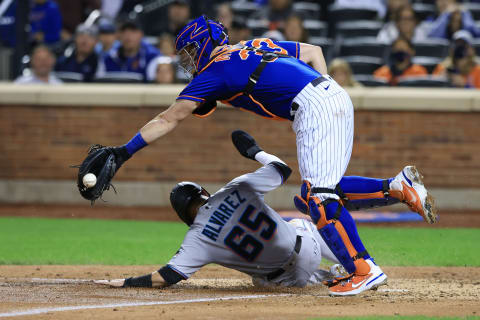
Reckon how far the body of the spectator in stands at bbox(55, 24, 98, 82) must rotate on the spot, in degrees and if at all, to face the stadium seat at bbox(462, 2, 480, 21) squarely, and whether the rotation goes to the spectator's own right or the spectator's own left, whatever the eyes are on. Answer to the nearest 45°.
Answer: approximately 90° to the spectator's own left

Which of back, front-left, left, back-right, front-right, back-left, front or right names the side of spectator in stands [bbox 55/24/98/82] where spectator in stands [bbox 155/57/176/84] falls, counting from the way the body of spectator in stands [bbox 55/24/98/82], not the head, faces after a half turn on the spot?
back-right

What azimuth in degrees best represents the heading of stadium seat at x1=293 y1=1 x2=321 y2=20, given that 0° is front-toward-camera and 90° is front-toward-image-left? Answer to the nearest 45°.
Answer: approximately 0°

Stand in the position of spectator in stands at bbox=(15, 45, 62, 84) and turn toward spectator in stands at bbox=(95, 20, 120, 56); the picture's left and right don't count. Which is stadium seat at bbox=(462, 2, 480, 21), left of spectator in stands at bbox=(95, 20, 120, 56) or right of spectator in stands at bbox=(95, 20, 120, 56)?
right

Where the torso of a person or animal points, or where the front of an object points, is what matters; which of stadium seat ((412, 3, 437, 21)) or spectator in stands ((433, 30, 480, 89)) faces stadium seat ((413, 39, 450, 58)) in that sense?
stadium seat ((412, 3, 437, 21))

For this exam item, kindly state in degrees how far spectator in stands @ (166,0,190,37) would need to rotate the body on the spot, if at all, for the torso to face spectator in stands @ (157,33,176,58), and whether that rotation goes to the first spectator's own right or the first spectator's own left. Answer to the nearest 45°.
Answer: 0° — they already face them

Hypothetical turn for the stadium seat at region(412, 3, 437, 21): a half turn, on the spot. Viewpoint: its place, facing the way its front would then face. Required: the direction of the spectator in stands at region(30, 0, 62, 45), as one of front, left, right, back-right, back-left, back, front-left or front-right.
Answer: left

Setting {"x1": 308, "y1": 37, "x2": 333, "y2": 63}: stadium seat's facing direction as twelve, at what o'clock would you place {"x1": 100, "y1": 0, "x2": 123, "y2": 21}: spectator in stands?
The spectator in stands is roughly at 4 o'clock from the stadium seat.

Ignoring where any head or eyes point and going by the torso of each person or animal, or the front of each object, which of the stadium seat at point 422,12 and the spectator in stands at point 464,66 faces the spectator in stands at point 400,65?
the stadium seat

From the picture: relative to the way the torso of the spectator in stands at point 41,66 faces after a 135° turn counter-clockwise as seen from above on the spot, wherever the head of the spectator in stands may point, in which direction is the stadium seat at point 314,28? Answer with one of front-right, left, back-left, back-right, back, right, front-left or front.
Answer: front-right

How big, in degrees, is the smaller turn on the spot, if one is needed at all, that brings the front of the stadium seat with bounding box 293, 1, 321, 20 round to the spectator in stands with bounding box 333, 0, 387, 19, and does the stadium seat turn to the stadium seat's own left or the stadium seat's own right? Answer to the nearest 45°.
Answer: approximately 90° to the stadium seat's own left

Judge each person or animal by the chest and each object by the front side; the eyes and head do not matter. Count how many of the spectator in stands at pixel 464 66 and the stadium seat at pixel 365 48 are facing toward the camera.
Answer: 2

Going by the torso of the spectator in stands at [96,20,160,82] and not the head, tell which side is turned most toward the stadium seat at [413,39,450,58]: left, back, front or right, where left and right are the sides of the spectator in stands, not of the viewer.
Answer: left

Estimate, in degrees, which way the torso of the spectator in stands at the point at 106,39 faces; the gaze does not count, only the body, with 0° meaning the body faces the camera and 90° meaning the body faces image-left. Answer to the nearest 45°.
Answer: approximately 0°

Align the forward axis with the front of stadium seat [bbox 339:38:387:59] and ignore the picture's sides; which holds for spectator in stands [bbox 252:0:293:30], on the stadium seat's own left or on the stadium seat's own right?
on the stadium seat's own right
